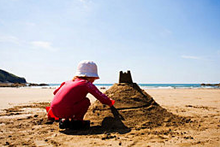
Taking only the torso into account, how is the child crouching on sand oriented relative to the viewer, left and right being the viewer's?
facing away from the viewer and to the right of the viewer

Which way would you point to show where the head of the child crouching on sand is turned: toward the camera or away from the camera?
away from the camera
